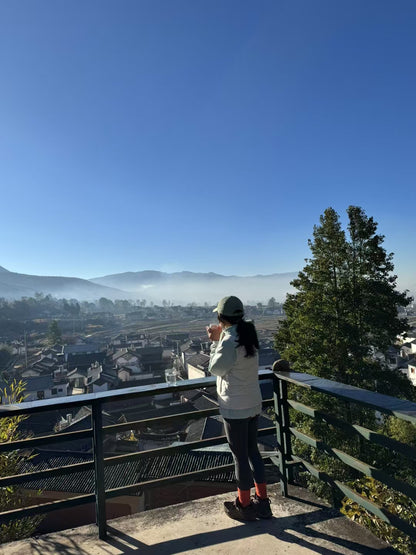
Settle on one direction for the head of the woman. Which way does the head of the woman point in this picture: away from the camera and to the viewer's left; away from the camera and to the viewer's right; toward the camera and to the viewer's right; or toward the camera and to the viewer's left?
away from the camera and to the viewer's left

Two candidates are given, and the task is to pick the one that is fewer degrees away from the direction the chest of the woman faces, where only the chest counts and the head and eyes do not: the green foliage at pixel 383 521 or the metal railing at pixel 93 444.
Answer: the metal railing

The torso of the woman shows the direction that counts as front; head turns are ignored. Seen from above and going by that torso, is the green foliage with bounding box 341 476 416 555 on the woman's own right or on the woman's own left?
on the woman's own right

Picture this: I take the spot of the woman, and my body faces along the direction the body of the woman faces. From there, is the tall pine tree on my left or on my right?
on my right

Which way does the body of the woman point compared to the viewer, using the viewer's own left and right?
facing away from the viewer and to the left of the viewer
